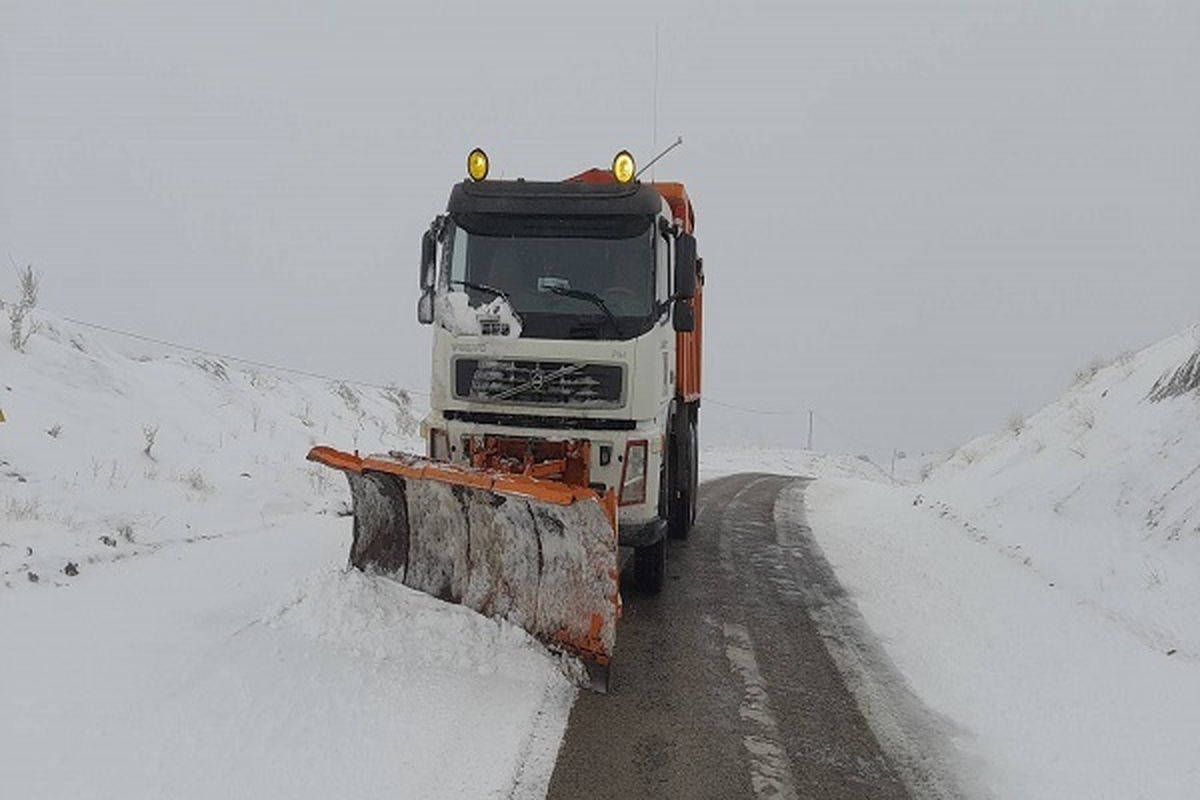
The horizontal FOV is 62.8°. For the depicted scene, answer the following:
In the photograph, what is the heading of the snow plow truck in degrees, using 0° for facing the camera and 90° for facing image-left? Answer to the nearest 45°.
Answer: approximately 0°
